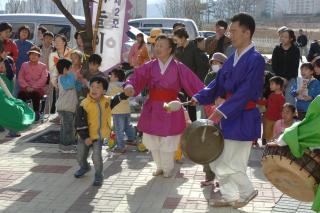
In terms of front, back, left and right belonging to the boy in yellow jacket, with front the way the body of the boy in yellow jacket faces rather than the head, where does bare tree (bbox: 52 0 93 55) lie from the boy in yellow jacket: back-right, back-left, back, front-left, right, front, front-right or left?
back

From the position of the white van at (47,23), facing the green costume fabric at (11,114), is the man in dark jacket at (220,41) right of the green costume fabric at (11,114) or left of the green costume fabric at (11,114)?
left

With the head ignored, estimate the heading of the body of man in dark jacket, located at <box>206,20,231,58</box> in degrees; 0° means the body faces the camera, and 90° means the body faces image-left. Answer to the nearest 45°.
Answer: approximately 0°

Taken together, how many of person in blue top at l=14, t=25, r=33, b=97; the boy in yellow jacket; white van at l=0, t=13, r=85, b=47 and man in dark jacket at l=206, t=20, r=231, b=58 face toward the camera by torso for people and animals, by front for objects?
3

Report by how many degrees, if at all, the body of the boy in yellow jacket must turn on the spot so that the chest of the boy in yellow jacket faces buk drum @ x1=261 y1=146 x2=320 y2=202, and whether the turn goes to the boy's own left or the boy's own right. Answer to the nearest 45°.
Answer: approximately 45° to the boy's own left

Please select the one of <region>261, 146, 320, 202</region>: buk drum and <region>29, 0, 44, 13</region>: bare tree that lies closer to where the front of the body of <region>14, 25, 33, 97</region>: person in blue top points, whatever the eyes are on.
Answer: the buk drum

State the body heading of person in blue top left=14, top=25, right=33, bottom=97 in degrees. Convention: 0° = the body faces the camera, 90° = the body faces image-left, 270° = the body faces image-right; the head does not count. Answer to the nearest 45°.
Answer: approximately 0°

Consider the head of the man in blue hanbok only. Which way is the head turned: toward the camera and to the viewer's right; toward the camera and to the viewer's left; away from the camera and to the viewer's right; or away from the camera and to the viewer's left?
toward the camera and to the viewer's left
